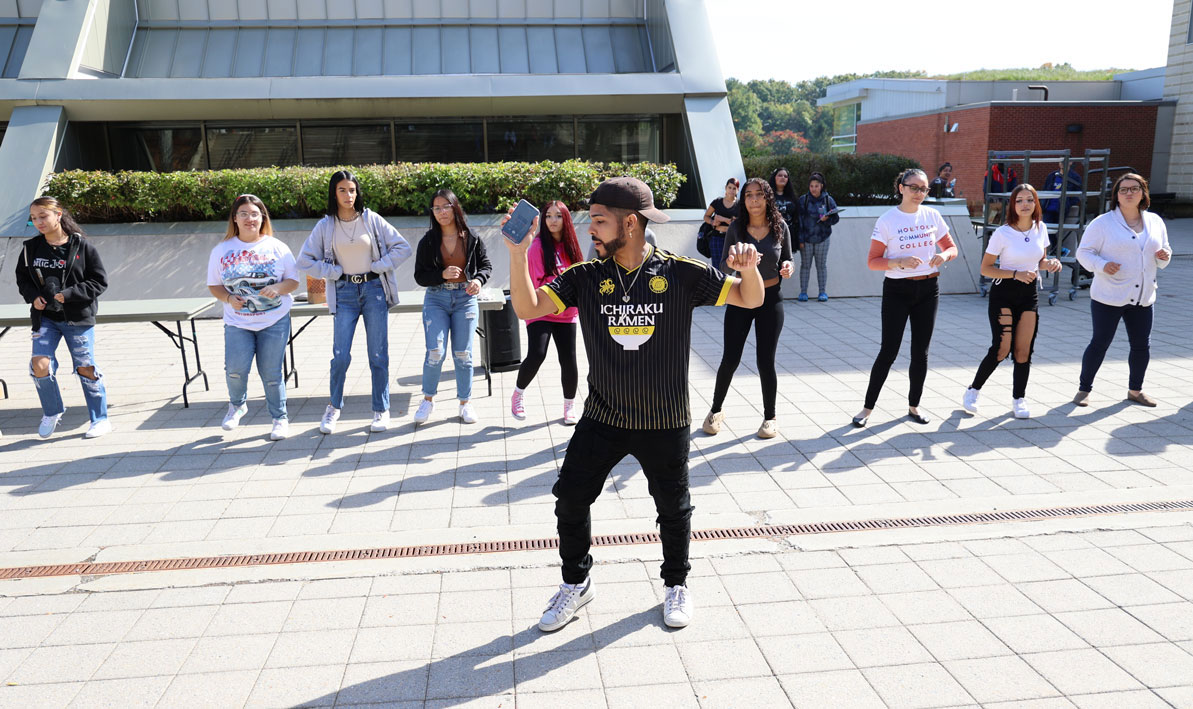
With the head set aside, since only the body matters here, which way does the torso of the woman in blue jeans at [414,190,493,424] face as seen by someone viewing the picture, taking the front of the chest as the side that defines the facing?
toward the camera

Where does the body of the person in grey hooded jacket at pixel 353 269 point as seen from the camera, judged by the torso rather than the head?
toward the camera

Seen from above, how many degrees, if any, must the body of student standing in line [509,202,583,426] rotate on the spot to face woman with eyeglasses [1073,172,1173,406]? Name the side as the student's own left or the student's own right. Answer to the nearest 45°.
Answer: approximately 90° to the student's own left

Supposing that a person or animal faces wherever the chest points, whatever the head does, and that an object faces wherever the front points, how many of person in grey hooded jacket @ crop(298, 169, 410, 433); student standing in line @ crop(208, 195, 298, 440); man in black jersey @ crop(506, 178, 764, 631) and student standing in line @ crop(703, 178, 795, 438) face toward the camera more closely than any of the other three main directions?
4

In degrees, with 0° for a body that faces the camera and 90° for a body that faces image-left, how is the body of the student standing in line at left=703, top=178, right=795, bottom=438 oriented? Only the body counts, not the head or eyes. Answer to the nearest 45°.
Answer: approximately 0°

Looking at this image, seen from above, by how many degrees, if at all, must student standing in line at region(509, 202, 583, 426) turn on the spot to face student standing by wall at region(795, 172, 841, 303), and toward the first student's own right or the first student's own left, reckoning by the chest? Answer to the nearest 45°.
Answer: approximately 135° to the first student's own left

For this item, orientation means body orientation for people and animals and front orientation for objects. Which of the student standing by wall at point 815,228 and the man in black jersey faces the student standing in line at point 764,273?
the student standing by wall at point 815,228

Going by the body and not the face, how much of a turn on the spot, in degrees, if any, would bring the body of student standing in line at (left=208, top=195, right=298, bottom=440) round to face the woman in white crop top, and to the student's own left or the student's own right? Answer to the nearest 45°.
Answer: approximately 90° to the student's own left

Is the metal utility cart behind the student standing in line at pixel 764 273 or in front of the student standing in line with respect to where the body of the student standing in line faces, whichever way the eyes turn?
behind

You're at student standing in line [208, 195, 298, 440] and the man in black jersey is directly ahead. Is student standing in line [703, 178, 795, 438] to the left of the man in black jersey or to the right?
left
